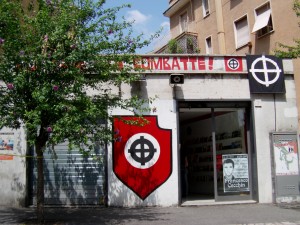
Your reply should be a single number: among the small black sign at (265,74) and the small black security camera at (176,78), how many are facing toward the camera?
2

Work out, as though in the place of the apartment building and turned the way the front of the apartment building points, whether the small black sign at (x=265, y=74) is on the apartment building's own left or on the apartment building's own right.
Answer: on the apartment building's own left

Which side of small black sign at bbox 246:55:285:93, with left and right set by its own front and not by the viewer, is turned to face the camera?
front

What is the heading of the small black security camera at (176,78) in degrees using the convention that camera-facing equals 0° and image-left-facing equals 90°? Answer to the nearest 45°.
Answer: approximately 0°

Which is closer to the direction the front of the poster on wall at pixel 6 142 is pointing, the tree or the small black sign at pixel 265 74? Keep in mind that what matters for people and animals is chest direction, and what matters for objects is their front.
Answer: the tree

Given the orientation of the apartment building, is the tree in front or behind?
in front

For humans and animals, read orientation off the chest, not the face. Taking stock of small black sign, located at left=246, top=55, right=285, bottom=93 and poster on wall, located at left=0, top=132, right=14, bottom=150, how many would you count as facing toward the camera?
2

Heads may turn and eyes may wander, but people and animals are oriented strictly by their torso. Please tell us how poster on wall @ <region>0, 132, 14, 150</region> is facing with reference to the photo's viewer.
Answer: facing the viewer

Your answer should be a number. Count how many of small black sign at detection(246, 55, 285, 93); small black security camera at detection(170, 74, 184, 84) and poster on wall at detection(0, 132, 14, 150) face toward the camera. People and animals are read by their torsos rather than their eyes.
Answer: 3
